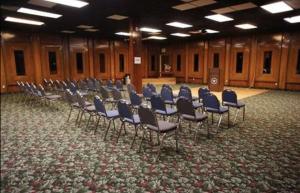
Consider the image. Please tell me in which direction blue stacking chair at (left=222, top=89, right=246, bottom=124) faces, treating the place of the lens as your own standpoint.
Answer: facing away from the viewer and to the right of the viewer

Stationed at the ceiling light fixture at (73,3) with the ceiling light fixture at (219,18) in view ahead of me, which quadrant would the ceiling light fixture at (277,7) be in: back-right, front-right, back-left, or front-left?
front-right

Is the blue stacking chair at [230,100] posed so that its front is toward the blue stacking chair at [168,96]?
no

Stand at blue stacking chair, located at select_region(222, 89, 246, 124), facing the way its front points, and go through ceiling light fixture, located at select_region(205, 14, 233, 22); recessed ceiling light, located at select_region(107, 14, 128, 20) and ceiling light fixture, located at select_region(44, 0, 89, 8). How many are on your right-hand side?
0

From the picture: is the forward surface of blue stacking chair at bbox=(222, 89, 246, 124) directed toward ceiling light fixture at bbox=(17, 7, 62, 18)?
no

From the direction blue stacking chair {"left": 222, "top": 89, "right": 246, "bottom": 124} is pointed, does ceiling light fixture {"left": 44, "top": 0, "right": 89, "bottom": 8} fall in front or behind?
behind

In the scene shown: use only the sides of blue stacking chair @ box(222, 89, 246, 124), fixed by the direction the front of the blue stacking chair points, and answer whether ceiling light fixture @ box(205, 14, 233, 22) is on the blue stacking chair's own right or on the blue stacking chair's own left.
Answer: on the blue stacking chair's own left

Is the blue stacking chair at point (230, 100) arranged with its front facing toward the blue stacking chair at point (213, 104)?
no

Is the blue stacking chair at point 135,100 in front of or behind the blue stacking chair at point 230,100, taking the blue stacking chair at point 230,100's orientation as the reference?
behind

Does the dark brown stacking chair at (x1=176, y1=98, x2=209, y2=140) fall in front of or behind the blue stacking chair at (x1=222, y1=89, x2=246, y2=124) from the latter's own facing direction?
behind
